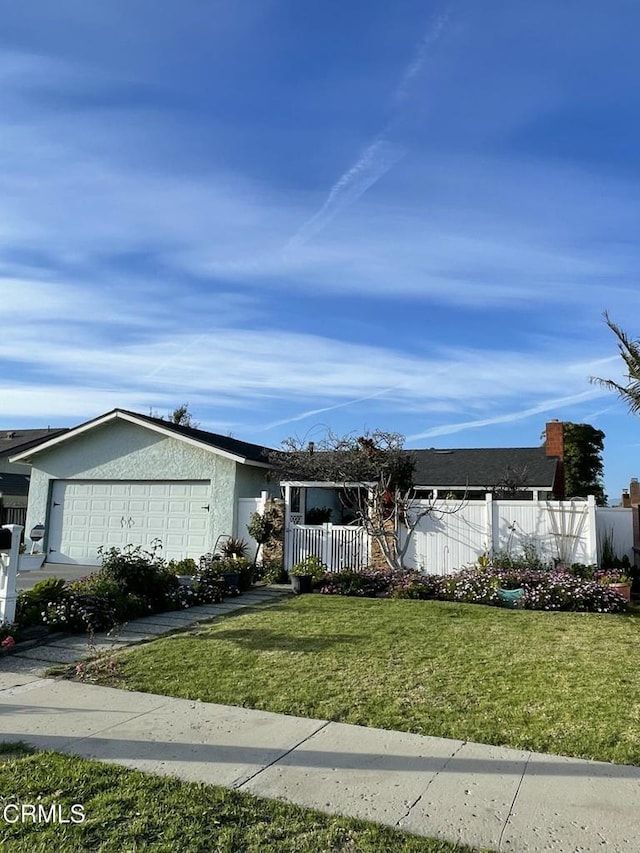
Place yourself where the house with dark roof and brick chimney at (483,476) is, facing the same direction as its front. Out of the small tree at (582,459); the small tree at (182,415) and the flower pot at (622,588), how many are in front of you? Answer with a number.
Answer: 1

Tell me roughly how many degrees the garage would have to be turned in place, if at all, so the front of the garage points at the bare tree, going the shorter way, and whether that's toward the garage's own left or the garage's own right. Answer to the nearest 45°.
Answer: approximately 45° to the garage's own left

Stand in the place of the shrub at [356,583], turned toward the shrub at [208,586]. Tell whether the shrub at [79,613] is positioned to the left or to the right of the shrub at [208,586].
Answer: left

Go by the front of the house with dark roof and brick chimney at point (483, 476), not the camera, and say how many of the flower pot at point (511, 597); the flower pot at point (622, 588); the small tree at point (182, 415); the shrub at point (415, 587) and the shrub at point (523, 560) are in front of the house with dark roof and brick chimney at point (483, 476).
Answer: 4

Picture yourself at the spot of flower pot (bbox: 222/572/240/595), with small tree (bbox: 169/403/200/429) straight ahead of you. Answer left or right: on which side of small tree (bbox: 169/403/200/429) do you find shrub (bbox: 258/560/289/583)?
right

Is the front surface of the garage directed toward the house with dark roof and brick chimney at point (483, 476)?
no

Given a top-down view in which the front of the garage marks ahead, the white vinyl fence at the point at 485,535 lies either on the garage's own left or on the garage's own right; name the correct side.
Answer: on the garage's own left

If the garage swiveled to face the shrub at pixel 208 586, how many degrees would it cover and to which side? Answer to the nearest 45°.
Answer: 0° — it already faces it

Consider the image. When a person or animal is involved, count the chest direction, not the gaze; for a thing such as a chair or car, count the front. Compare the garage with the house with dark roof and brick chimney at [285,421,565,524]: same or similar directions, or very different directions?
same or similar directions

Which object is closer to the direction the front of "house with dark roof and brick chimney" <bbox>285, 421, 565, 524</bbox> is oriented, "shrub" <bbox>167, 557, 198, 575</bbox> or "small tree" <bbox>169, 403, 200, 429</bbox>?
the shrub

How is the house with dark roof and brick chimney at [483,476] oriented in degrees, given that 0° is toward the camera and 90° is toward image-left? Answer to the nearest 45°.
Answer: approximately 0°

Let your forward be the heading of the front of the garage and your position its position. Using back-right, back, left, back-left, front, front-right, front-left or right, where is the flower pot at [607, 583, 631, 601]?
front-left

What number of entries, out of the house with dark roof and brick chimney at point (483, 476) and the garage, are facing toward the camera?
2

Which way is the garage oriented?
toward the camera

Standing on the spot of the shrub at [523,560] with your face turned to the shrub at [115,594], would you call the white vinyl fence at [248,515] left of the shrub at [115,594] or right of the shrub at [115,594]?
right

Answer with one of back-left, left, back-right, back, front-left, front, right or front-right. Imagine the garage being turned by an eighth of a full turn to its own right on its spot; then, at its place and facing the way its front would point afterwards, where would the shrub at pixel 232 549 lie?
left

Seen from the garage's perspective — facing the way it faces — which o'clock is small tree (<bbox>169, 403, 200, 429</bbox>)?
The small tree is roughly at 6 o'clock from the garage.

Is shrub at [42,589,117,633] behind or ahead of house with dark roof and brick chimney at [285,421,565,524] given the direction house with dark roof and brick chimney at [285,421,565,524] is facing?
ahead

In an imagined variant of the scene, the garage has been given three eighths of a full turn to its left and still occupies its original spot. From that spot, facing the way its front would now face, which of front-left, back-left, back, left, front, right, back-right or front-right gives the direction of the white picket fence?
right

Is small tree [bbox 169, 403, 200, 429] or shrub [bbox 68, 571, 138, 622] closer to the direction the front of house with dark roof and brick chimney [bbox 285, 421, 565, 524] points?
the shrub
